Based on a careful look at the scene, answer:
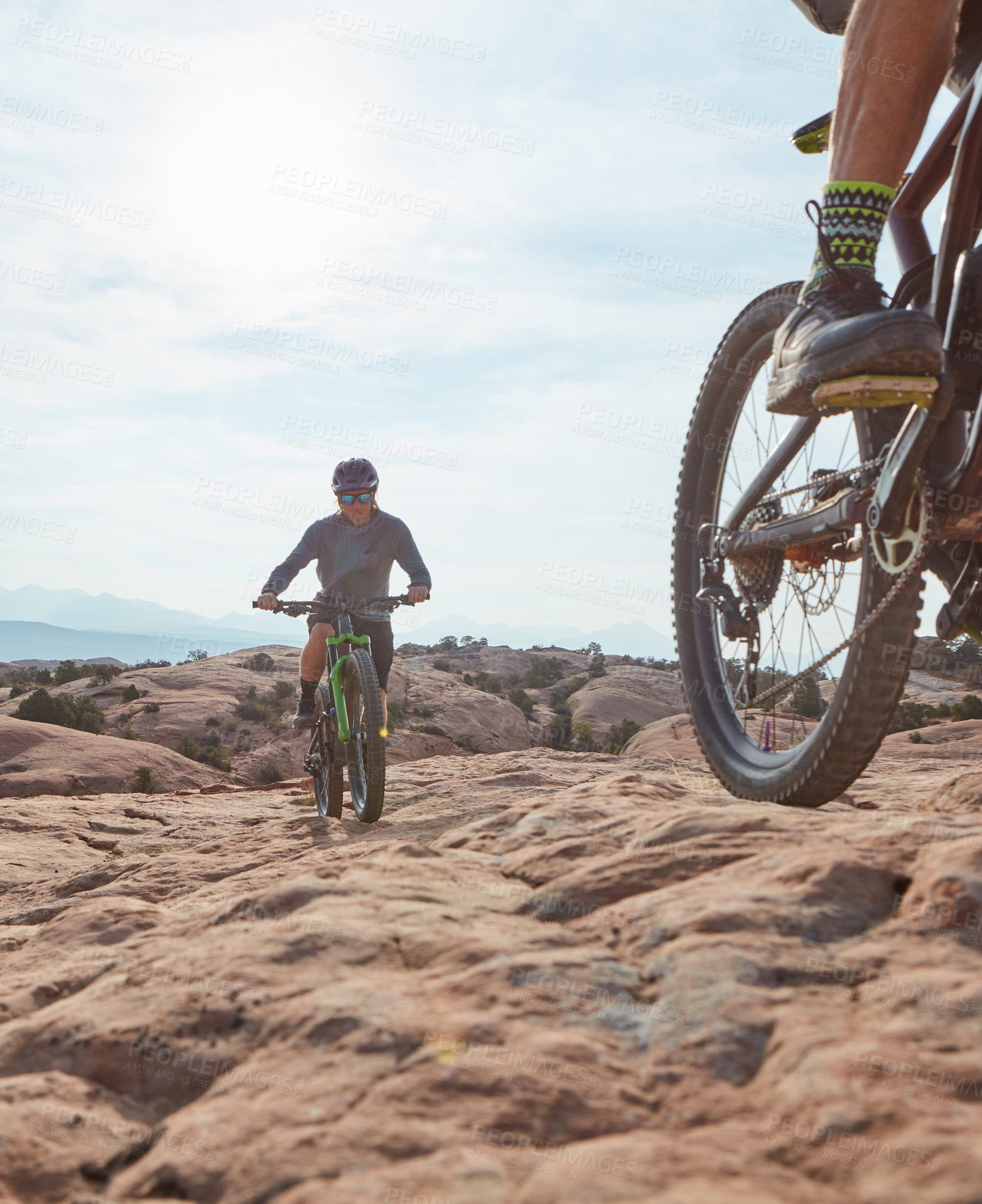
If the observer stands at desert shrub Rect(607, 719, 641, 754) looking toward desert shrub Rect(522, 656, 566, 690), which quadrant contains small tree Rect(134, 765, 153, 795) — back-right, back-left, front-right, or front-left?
back-left

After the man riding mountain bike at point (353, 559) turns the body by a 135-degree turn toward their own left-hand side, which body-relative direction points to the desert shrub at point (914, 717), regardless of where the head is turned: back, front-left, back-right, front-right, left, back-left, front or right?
front

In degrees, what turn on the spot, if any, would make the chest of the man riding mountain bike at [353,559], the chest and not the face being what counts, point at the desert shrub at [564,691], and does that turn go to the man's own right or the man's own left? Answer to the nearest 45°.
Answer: approximately 180°

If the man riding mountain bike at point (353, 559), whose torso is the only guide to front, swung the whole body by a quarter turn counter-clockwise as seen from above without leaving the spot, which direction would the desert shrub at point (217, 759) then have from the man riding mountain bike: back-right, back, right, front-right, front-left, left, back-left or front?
left

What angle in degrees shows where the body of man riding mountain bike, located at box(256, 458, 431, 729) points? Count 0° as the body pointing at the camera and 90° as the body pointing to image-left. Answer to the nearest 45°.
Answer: approximately 0°

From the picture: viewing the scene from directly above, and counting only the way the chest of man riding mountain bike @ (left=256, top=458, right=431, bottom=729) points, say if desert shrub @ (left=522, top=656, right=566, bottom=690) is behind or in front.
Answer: behind

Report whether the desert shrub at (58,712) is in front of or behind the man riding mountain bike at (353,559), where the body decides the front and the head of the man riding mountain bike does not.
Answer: behind

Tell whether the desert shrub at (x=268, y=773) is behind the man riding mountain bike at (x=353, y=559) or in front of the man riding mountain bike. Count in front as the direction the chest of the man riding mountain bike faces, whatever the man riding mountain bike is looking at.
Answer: behind

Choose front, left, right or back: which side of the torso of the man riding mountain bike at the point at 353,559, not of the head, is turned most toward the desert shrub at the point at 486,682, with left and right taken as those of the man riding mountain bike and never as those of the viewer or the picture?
back
